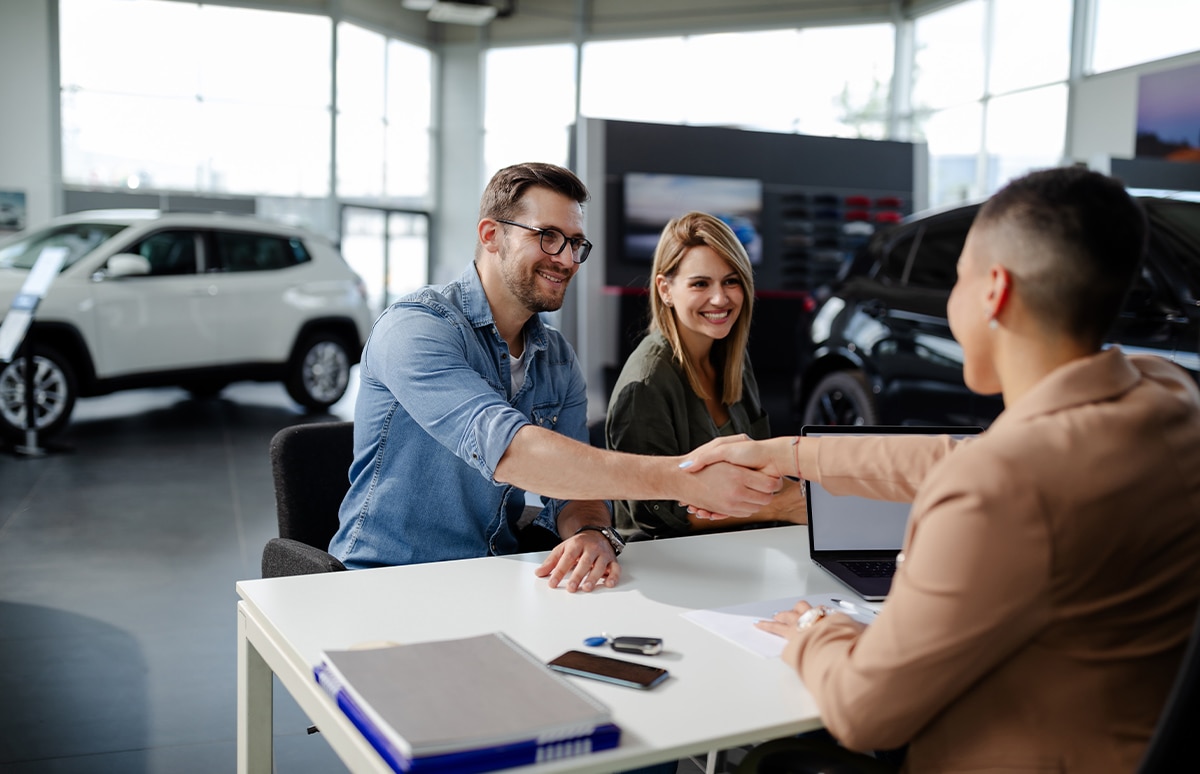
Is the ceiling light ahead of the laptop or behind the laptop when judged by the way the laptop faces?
behind

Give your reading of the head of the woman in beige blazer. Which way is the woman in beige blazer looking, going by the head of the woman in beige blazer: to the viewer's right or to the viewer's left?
to the viewer's left

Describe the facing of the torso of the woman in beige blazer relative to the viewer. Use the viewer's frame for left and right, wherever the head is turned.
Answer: facing away from the viewer and to the left of the viewer

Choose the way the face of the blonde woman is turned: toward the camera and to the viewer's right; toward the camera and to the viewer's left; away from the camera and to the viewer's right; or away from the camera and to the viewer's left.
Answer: toward the camera and to the viewer's right

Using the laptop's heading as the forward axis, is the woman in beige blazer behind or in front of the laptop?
in front

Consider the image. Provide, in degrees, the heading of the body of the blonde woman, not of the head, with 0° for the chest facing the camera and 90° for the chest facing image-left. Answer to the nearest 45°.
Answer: approximately 315°

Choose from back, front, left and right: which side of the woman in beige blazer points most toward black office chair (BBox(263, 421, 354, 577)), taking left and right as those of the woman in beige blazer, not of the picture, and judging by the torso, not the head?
front

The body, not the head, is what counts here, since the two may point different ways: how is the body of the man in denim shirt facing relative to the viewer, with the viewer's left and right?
facing the viewer and to the right of the viewer
